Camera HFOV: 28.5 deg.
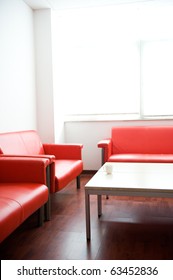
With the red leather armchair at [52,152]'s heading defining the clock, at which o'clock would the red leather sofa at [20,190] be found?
the red leather sofa at [20,190] is roughly at 2 o'clock from the red leather armchair at [52,152].

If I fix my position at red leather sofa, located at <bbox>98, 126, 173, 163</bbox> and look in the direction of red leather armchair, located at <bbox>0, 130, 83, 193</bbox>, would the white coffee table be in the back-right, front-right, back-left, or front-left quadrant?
front-left

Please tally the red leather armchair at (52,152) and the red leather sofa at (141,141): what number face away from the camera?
0

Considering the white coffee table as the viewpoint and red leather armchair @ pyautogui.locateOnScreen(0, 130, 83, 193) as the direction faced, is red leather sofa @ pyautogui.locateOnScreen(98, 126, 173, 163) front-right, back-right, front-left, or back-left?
front-right

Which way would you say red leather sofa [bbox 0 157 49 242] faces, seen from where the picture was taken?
facing the viewer and to the right of the viewer

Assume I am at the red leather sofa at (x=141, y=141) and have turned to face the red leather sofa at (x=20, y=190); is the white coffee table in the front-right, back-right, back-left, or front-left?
front-left

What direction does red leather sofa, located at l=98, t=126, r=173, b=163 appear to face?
toward the camera

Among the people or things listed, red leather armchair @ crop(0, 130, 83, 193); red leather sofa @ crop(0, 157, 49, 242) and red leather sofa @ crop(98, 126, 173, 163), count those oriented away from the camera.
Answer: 0

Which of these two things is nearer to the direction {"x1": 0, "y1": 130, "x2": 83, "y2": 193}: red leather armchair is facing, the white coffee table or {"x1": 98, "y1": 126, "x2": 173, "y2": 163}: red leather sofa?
the white coffee table

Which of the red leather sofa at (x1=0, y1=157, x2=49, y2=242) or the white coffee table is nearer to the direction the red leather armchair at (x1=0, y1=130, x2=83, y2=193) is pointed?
the white coffee table

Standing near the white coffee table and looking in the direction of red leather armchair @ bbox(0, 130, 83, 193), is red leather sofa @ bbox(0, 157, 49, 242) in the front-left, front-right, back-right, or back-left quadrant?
front-left

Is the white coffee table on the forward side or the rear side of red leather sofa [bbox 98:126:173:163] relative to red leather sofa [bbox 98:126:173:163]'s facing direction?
on the forward side

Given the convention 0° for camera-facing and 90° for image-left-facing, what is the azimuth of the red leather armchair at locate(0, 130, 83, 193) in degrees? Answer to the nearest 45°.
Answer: approximately 315°

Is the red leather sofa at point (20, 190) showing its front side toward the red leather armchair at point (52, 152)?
no

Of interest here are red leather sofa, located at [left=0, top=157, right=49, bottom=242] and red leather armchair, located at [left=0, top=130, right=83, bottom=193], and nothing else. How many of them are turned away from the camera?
0

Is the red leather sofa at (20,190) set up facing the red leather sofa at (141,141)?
no

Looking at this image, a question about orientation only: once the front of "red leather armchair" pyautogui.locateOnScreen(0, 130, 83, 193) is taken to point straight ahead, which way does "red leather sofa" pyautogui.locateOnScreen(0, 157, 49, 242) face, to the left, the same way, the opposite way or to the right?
the same way
